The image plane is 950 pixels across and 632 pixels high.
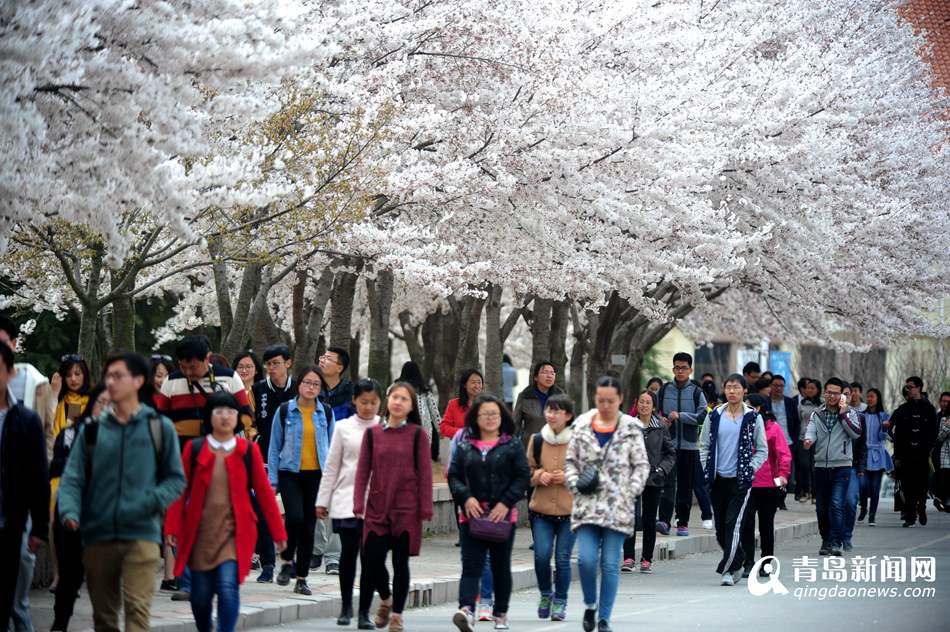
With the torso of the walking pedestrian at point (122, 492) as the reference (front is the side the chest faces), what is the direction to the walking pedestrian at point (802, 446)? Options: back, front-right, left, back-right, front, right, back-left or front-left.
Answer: back-left

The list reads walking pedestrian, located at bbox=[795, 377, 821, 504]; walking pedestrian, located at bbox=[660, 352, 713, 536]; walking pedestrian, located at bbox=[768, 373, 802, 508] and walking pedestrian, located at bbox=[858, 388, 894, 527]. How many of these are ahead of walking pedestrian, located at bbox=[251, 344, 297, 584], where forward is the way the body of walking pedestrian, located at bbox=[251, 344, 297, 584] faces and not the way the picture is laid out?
0

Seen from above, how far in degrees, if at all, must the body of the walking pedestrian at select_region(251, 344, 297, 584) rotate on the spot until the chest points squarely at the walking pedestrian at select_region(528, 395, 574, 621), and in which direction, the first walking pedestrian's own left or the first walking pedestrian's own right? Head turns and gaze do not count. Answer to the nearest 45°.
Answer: approximately 45° to the first walking pedestrian's own left

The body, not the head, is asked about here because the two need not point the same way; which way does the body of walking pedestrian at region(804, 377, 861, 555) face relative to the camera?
toward the camera

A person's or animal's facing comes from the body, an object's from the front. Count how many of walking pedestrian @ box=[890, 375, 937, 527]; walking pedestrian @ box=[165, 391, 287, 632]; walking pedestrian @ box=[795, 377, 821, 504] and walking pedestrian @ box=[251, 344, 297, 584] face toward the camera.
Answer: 4

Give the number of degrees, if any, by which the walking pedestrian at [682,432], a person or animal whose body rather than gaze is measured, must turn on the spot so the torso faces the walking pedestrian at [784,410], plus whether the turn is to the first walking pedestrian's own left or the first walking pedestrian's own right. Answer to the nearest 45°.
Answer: approximately 180°

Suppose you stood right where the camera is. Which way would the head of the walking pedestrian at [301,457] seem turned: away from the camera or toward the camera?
toward the camera

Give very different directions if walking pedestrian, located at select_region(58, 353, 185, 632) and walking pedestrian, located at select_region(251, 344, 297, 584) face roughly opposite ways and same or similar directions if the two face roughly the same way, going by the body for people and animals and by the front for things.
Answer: same or similar directions

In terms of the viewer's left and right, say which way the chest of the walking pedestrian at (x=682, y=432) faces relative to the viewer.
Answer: facing the viewer

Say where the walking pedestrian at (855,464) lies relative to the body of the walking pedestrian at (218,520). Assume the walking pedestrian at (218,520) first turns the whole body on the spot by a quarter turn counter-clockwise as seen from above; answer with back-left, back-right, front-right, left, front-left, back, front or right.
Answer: front-left

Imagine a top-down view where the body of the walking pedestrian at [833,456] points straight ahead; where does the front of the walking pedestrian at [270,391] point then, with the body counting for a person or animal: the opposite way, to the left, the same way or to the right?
the same way

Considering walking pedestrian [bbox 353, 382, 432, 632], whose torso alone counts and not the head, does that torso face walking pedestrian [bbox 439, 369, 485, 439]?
no

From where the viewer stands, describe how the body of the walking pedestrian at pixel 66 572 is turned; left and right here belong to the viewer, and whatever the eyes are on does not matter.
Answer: facing the viewer and to the right of the viewer

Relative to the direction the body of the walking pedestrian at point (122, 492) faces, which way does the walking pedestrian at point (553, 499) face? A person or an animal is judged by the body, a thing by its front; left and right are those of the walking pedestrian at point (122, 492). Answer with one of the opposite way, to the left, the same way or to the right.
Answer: the same way

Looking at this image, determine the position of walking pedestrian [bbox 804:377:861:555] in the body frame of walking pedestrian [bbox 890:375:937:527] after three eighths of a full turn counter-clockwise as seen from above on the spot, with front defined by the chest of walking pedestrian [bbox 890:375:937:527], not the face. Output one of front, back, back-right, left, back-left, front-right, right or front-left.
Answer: back-right

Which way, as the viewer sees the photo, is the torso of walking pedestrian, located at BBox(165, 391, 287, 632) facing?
toward the camera

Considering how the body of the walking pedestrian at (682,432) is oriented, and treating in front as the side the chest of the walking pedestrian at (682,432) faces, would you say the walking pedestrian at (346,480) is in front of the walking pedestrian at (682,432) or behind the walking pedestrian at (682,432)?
in front

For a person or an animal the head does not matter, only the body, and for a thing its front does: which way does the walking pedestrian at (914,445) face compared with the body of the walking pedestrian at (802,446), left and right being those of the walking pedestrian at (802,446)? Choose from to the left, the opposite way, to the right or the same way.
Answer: the same way

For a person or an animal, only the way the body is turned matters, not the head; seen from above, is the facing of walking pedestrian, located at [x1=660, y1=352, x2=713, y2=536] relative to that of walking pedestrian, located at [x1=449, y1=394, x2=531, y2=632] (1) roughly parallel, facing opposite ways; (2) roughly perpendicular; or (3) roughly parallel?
roughly parallel

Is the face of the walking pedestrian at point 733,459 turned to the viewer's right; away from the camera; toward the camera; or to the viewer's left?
toward the camera

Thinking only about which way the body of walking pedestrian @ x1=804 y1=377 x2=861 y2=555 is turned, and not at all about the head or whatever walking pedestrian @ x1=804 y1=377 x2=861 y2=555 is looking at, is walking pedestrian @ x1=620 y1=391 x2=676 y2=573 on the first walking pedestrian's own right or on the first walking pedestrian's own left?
on the first walking pedestrian's own right
